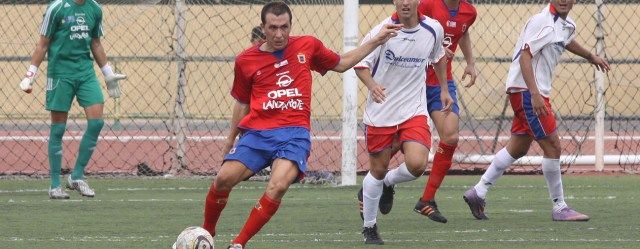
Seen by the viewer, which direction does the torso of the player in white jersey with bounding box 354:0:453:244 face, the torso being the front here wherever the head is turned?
toward the camera

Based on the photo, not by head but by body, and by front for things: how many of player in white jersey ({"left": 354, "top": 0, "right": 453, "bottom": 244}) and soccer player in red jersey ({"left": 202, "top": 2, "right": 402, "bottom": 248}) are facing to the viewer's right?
0

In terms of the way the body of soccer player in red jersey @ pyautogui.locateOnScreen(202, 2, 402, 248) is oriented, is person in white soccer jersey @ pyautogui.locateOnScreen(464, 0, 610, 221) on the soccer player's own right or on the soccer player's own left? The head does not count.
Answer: on the soccer player's own left

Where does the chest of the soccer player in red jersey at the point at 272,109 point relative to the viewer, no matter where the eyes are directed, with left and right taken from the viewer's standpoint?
facing the viewer
